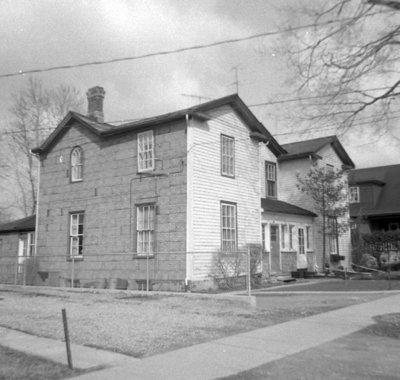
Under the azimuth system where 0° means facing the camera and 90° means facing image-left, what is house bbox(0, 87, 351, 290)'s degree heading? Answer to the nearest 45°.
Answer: approximately 315°

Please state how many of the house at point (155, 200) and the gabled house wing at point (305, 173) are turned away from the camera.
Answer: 0

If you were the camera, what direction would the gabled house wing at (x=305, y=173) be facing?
facing the viewer and to the right of the viewer

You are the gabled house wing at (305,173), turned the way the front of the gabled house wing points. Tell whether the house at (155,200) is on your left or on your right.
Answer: on your right

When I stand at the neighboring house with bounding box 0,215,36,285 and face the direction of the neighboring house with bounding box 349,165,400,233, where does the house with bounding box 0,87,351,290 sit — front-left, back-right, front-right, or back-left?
front-right

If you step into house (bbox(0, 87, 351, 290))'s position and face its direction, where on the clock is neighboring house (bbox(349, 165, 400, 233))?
The neighboring house is roughly at 9 o'clock from the house.

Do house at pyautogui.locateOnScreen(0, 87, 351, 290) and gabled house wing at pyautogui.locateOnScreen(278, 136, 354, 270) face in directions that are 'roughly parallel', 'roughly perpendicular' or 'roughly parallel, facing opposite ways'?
roughly parallel

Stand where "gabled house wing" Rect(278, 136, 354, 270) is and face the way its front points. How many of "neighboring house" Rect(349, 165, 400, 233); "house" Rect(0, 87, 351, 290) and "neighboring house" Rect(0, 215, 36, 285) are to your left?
1
